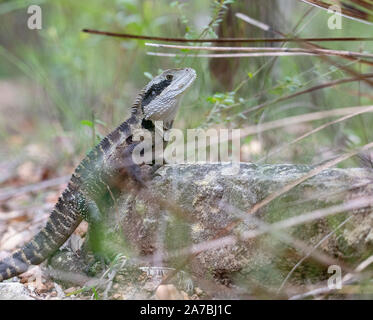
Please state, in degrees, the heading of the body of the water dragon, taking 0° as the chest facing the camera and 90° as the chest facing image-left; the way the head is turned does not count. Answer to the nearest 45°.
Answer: approximately 270°

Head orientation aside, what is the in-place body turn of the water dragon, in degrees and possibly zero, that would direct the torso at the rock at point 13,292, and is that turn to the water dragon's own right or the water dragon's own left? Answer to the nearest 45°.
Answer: approximately 135° to the water dragon's own right
